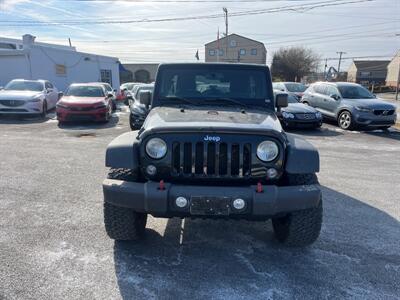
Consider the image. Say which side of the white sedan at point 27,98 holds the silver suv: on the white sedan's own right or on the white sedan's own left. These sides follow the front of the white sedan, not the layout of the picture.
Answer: on the white sedan's own left

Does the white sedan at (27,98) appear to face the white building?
no

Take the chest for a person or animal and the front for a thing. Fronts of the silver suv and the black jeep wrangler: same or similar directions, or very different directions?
same or similar directions

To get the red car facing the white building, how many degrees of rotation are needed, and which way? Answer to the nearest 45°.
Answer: approximately 180°

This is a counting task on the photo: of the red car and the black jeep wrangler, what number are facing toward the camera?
2

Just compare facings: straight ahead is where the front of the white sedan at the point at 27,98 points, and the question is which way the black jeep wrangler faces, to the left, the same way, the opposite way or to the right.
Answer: the same way

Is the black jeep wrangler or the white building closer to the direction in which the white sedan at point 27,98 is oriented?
the black jeep wrangler

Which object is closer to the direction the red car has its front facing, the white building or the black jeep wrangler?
the black jeep wrangler

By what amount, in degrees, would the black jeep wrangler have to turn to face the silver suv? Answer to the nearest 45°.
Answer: approximately 135° to its left

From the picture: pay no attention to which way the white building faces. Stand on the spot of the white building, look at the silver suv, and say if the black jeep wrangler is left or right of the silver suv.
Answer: right

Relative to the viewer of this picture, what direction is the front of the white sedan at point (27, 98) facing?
facing the viewer and to the left of the viewer

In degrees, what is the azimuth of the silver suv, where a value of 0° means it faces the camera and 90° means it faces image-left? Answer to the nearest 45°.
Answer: approximately 315°

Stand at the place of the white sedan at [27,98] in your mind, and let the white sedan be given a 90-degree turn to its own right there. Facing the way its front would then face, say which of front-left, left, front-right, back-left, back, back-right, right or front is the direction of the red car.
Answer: back

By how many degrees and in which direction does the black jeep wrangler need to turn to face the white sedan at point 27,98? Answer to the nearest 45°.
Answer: approximately 135° to its right

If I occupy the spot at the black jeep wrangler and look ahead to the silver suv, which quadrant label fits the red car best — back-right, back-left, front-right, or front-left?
front-left

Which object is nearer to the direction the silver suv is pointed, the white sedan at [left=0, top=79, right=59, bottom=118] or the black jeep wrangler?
the black jeep wrangler

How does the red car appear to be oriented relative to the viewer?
toward the camera
